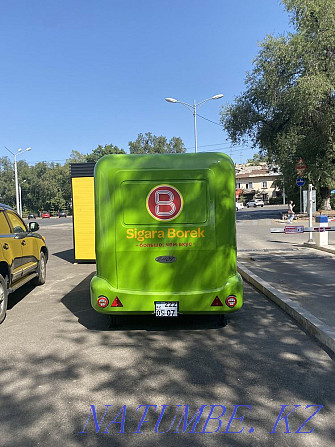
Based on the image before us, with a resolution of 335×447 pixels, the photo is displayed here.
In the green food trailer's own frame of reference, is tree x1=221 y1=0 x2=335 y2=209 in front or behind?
in front

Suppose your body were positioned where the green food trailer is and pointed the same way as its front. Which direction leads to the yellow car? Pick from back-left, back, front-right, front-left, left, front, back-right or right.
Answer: front-left

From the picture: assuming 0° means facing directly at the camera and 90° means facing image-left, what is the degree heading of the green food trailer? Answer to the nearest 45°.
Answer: approximately 180°
